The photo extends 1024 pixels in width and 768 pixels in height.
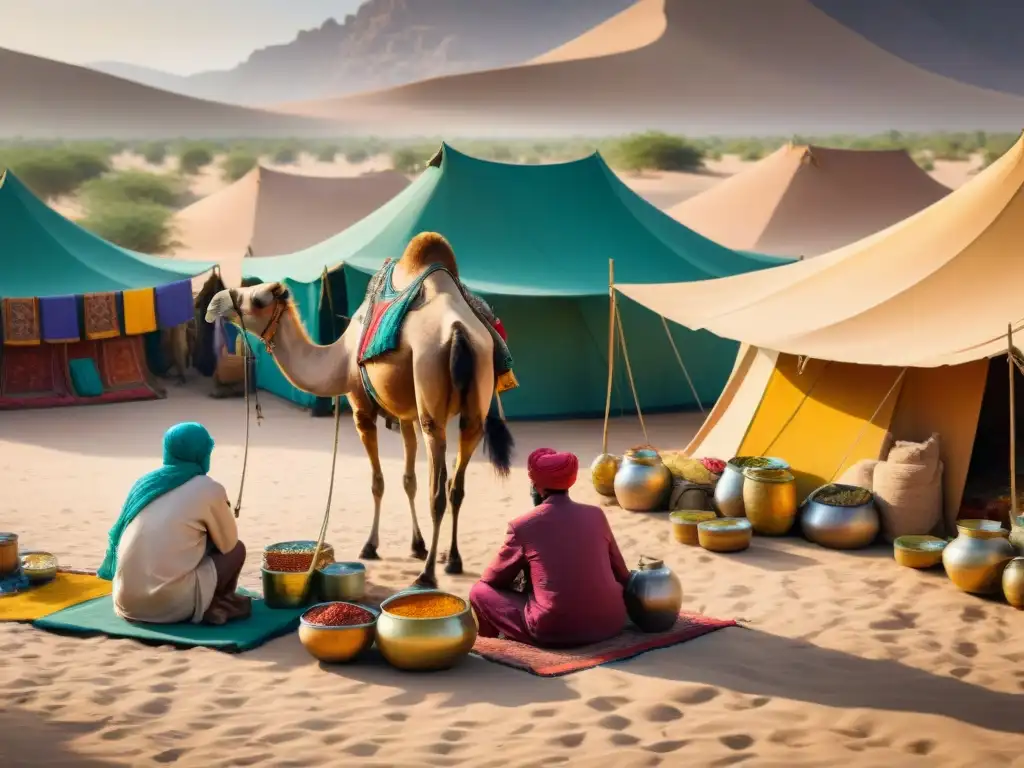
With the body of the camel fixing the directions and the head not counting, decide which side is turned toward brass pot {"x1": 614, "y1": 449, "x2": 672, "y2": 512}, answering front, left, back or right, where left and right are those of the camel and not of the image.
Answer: right

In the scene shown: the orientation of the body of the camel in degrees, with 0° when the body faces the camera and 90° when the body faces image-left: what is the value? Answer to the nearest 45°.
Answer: approximately 135°

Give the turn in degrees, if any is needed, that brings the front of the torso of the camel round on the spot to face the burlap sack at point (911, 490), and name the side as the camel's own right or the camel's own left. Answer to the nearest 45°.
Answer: approximately 135° to the camel's own right

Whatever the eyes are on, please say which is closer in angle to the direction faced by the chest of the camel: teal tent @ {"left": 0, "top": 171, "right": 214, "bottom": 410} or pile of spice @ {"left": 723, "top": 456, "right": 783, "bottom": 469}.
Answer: the teal tent

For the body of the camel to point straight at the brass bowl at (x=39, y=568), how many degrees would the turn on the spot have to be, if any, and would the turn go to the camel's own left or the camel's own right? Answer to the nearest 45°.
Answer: approximately 45° to the camel's own left

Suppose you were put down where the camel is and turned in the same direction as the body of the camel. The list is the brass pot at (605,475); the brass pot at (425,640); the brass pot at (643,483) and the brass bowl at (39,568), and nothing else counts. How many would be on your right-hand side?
2

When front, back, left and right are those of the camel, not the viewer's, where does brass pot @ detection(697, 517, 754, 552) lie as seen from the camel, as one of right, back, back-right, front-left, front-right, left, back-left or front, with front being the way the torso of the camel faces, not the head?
back-right

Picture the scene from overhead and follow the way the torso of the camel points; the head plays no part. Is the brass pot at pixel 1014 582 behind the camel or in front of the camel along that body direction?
behind

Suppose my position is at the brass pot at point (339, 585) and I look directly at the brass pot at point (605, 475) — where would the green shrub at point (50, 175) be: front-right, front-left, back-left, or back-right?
front-left

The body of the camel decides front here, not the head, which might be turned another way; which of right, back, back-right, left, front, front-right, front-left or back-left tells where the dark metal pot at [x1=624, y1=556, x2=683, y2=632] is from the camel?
back

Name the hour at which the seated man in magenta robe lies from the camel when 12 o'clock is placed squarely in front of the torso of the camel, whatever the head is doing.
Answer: The seated man in magenta robe is roughly at 7 o'clock from the camel.

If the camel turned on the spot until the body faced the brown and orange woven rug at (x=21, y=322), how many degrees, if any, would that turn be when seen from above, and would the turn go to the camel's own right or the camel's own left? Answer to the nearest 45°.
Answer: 0° — it already faces it

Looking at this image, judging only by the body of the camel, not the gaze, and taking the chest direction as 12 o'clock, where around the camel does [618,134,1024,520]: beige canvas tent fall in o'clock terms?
The beige canvas tent is roughly at 4 o'clock from the camel.

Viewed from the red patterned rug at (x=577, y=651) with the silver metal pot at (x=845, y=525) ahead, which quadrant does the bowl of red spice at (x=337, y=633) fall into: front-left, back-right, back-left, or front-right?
back-left
